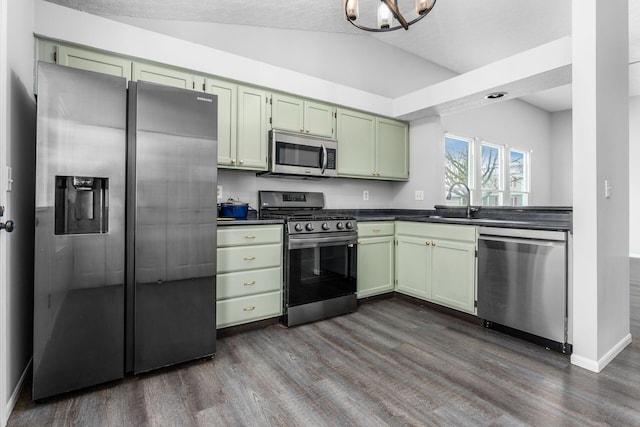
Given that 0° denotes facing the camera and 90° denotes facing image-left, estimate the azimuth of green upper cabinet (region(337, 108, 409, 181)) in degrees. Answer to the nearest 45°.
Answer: approximately 315°

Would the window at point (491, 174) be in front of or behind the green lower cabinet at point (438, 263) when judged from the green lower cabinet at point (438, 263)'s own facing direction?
behind

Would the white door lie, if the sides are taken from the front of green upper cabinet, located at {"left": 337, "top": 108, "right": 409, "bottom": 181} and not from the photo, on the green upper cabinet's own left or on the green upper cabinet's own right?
on the green upper cabinet's own right

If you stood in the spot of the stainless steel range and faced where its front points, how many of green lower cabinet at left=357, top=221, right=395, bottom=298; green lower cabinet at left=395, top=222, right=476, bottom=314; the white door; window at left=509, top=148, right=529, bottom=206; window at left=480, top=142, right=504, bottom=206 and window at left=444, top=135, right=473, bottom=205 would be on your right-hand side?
1

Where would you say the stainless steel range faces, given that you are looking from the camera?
facing the viewer and to the right of the viewer

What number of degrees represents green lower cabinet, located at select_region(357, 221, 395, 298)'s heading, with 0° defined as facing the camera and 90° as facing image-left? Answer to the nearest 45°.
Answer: approximately 315°

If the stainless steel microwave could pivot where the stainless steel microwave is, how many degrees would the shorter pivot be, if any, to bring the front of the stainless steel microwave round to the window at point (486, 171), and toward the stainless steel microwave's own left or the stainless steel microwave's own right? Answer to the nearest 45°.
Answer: approximately 90° to the stainless steel microwave's own left

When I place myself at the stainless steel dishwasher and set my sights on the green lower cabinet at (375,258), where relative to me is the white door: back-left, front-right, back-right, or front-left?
front-left

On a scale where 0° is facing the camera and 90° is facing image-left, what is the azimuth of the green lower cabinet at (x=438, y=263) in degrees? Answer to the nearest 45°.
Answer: approximately 45°

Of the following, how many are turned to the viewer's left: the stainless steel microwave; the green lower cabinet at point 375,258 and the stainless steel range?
0

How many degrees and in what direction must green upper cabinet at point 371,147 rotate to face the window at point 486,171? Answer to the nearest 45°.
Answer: approximately 90° to its left

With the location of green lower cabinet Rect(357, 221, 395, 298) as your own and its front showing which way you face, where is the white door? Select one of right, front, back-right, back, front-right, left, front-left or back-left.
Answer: right

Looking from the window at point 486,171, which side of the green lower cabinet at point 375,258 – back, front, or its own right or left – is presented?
left
